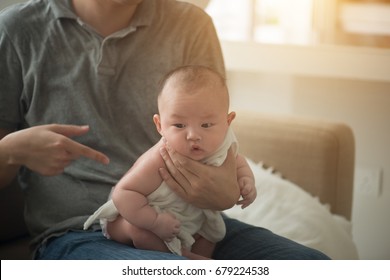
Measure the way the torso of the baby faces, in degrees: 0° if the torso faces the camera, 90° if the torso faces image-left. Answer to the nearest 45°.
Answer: approximately 315°
